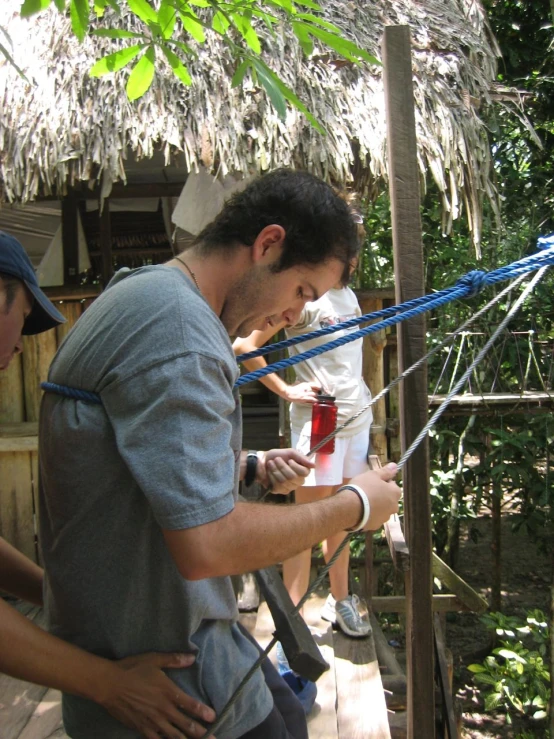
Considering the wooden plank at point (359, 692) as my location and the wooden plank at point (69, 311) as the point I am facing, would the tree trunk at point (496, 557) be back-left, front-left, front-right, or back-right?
front-right

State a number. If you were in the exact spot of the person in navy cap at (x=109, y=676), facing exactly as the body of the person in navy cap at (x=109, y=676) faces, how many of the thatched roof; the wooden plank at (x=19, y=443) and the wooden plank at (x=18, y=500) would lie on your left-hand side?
3

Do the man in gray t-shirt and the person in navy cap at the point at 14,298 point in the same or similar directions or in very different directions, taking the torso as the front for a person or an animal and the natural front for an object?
same or similar directions

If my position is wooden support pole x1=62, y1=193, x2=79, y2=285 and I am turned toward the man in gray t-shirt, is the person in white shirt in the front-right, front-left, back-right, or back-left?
front-left

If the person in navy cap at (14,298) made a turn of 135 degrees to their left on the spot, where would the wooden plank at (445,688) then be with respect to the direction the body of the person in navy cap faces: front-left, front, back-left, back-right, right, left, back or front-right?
right

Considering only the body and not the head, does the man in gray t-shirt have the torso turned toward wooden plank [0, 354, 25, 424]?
no

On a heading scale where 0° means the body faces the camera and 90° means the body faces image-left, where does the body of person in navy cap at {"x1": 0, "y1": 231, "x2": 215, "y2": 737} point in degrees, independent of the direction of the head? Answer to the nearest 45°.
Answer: approximately 270°

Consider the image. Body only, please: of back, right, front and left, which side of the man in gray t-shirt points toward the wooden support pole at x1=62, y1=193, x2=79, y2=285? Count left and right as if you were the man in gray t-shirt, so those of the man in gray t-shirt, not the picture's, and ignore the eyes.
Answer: left

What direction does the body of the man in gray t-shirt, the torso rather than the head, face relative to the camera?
to the viewer's right

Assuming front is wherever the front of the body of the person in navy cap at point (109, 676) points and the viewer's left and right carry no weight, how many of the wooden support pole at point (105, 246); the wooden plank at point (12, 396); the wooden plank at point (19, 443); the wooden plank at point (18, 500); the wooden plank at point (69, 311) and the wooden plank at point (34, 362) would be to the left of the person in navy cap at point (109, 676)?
6

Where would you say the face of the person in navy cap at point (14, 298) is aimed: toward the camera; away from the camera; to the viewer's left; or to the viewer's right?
to the viewer's right

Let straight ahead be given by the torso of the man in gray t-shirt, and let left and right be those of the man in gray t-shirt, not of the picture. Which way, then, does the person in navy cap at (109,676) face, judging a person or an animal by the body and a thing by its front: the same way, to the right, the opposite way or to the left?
the same way

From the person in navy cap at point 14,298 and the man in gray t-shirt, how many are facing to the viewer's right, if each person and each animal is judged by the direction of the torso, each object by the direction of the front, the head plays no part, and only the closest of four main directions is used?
2
